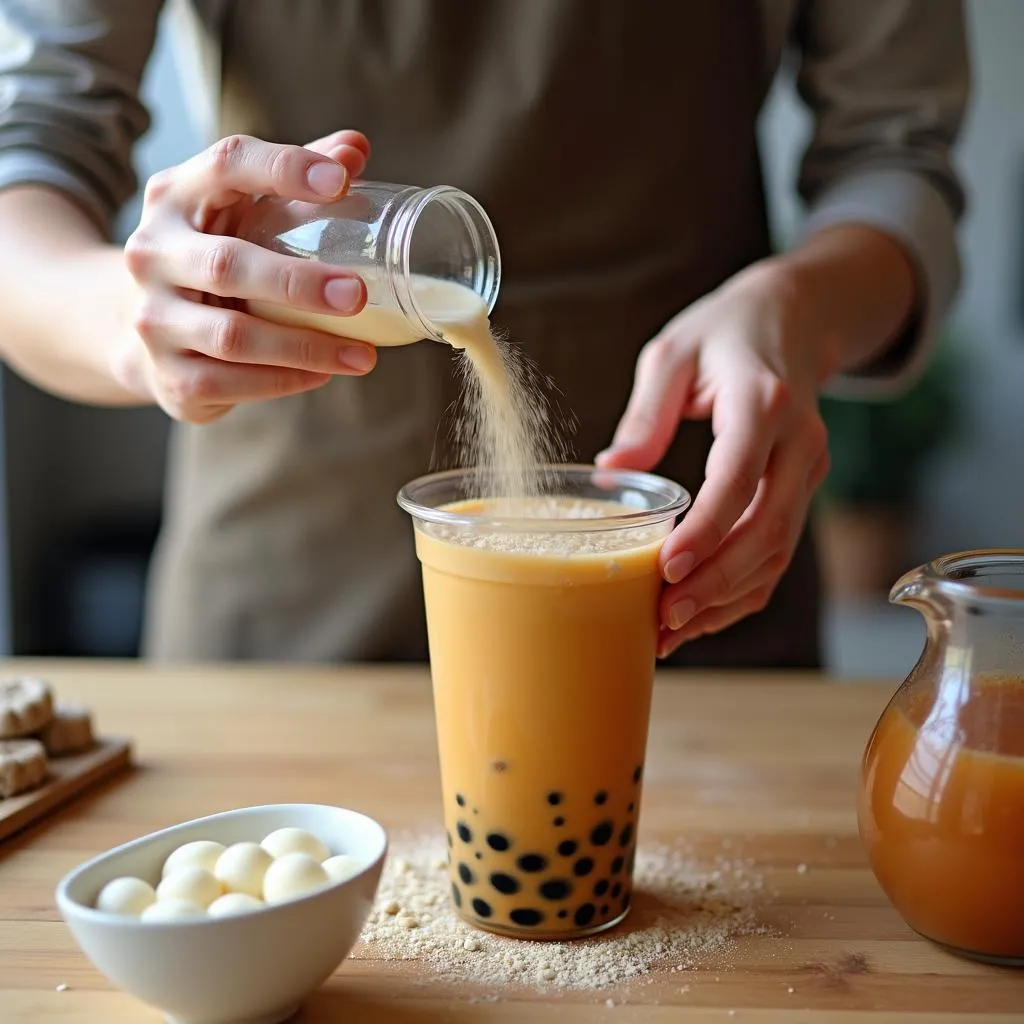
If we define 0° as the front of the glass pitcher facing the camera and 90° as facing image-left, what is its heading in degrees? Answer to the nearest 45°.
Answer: approximately 90°
